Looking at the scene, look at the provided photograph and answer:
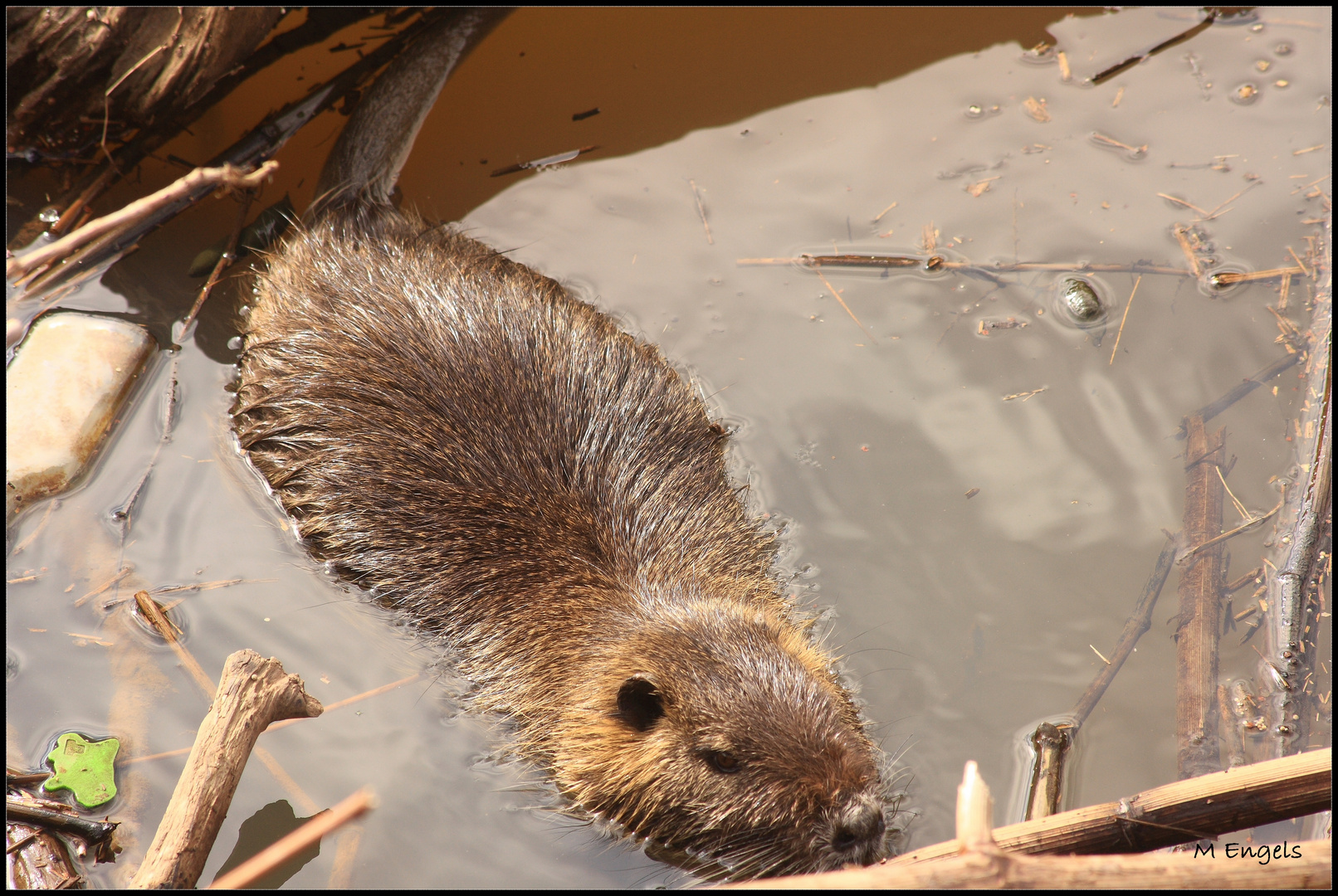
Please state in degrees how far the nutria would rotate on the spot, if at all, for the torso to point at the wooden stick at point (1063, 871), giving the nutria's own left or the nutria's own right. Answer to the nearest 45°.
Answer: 0° — it already faces it

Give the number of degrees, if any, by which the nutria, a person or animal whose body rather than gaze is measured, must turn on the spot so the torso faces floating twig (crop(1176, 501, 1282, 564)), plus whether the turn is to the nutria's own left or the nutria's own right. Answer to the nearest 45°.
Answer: approximately 45° to the nutria's own left

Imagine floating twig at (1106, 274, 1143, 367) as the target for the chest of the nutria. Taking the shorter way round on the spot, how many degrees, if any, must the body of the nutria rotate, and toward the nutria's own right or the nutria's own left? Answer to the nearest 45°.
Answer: approximately 45° to the nutria's own left

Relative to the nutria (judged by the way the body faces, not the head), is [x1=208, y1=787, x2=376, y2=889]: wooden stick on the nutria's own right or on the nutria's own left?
on the nutria's own right

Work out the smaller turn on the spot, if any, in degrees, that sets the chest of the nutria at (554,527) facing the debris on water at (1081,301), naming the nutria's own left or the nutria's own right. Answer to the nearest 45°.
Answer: approximately 45° to the nutria's own left

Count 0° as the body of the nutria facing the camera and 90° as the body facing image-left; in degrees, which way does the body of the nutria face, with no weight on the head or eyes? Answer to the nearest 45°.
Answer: approximately 315°

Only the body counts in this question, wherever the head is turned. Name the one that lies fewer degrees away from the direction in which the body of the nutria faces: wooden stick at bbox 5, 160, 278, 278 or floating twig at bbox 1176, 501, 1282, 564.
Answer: the floating twig
